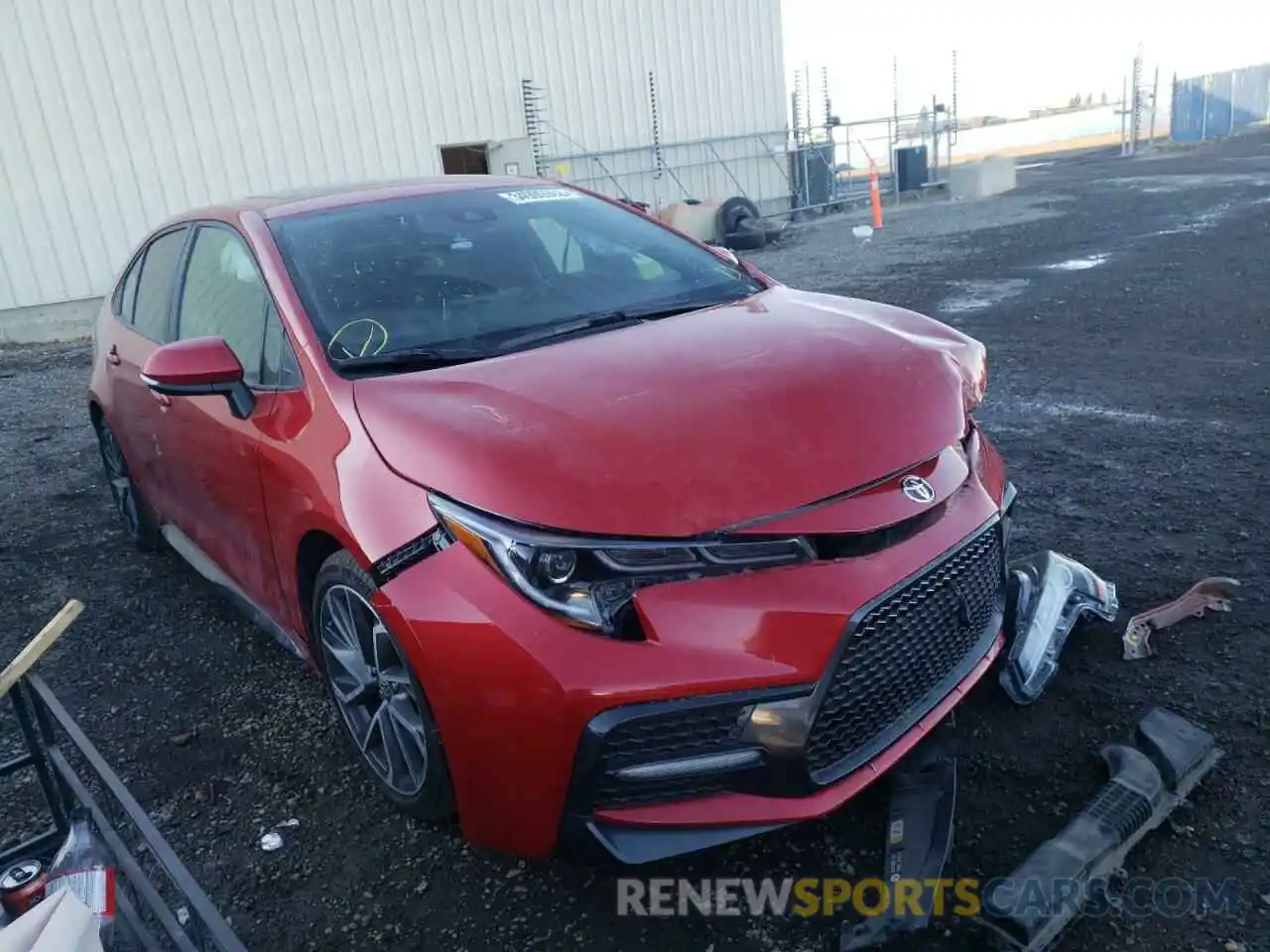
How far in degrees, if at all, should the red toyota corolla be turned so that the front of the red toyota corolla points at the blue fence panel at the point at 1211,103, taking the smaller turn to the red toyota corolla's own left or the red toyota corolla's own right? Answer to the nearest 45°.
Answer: approximately 90° to the red toyota corolla's own left

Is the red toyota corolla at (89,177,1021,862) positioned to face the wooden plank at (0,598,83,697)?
no

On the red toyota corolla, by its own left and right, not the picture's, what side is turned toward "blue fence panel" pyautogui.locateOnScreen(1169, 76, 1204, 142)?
left

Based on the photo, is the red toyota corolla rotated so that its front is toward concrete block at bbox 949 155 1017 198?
no

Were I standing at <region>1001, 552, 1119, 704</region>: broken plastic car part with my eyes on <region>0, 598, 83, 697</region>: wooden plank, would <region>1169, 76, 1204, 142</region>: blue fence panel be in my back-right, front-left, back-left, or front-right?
back-right

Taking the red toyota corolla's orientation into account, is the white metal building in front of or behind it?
behind

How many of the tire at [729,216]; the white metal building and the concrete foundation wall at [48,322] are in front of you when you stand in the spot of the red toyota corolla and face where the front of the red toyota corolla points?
0

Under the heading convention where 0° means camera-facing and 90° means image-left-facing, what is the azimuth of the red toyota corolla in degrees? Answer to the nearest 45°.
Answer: approximately 315°

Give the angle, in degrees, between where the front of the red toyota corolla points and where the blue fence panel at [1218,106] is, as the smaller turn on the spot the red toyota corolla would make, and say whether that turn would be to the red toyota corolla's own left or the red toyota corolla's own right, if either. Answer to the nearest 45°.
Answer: approximately 90° to the red toyota corolla's own left

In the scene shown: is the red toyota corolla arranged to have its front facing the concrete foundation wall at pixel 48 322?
no

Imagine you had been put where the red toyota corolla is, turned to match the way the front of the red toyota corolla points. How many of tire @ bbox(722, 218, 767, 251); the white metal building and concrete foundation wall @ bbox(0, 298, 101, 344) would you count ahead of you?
0
